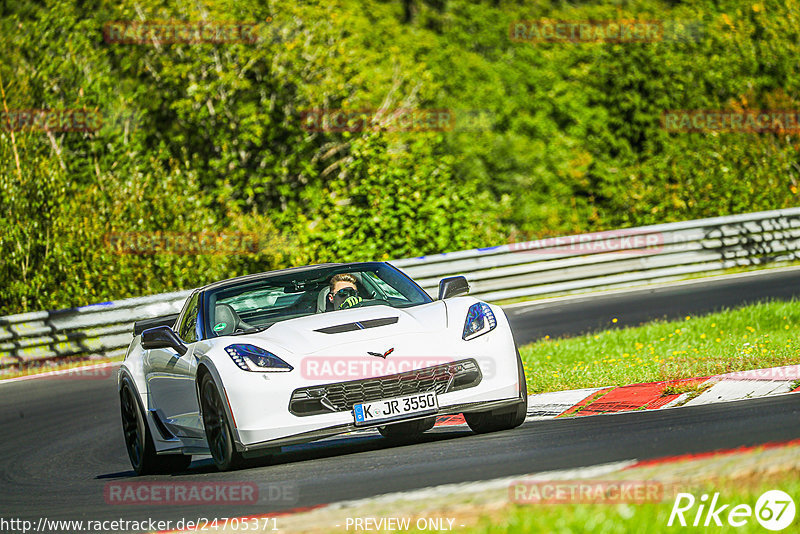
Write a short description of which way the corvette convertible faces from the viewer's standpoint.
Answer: facing the viewer and to the right of the viewer

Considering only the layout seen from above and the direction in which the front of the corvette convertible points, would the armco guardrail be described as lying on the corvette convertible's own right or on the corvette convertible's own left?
on the corvette convertible's own left

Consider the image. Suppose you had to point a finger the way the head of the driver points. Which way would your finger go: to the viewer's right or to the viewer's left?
to the viewer's right
